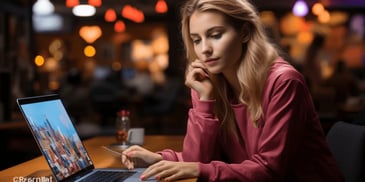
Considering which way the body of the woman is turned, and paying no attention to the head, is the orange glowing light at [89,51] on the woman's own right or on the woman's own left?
on the woman's own right

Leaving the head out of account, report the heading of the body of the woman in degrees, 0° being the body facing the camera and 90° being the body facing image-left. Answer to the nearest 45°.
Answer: approximately 45°

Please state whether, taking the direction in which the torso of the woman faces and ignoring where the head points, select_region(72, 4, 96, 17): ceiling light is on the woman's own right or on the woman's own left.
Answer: on the woman's own right

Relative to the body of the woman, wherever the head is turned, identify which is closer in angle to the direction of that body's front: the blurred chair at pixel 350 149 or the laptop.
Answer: the laptop

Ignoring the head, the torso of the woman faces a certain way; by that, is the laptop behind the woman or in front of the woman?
in front

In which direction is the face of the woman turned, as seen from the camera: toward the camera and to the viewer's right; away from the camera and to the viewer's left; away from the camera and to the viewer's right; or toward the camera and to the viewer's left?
toward the camera and to the viewer's left

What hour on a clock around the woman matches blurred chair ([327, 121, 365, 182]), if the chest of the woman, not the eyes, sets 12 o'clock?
The blurred chair is roughly at 7 o'clock from the woman.
